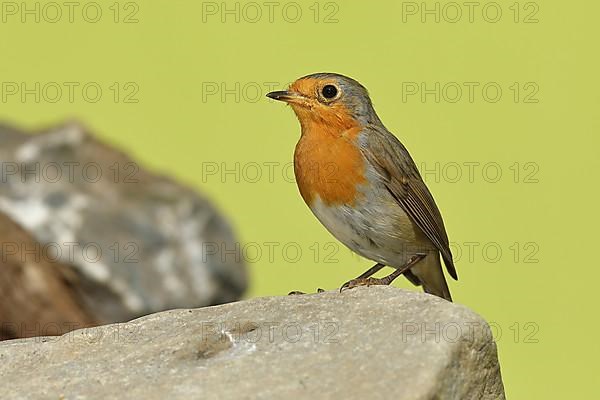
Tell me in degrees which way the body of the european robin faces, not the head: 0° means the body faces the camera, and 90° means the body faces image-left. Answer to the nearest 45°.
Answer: approximately 90°

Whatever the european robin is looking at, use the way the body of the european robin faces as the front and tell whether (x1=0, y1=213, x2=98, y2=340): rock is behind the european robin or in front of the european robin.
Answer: in front

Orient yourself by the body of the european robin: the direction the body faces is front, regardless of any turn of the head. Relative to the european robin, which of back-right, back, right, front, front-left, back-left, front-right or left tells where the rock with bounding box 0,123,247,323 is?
front-right
